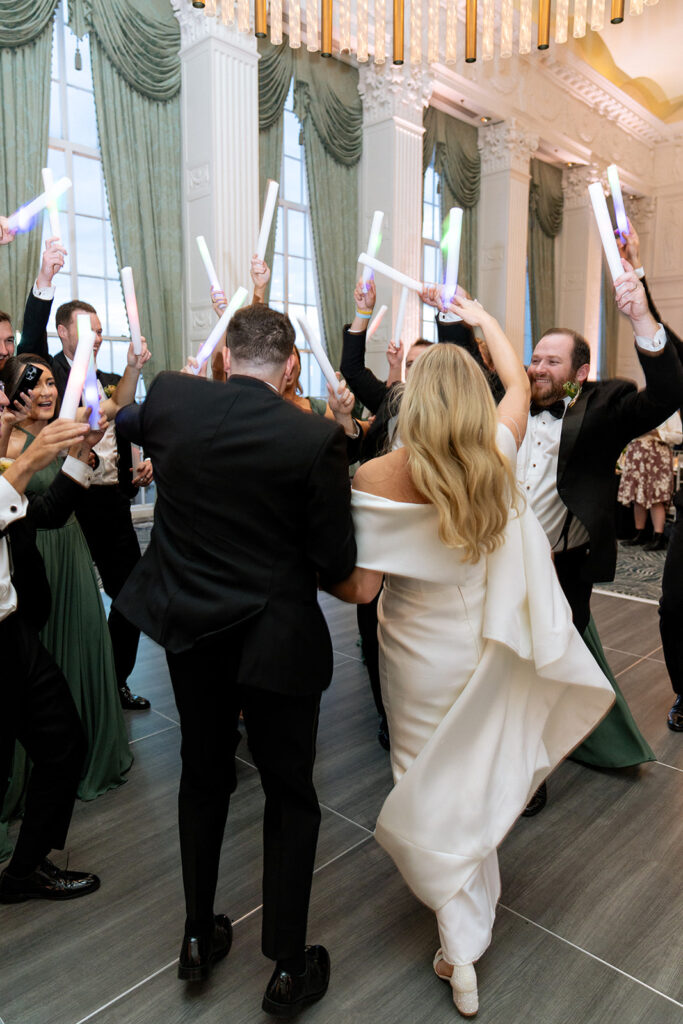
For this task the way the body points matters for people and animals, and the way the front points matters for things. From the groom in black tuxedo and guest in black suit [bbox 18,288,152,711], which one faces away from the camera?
the groom in black tuxedo

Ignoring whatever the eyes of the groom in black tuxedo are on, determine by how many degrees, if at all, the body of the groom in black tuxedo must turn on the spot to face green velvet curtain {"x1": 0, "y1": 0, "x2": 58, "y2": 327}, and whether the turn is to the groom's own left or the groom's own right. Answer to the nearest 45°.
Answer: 0° — they already face it

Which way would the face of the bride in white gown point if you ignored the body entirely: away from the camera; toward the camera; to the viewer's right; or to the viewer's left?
away from the camera

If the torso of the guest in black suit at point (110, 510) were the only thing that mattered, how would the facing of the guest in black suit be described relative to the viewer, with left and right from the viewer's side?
facing the viewer and to the right of the viewer

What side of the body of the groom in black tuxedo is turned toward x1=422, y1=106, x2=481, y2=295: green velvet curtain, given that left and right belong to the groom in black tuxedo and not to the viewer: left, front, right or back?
front

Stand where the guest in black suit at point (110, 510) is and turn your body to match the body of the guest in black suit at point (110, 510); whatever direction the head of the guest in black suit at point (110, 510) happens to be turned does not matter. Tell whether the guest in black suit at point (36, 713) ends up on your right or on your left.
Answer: on your right

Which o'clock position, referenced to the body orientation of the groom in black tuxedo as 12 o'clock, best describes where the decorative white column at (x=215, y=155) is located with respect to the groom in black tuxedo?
The decorative white column is roughly at 12 o'clock from the groom in black tuxedo.

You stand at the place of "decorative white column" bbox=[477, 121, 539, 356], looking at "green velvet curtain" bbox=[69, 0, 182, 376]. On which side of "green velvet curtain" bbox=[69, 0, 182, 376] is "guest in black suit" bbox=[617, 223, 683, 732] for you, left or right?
left

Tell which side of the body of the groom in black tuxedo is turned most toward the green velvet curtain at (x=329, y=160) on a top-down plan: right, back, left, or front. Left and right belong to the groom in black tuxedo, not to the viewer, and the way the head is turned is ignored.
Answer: front

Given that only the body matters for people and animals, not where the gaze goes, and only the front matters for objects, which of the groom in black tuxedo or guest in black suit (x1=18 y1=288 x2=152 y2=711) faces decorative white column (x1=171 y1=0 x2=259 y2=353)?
the groom in black tuxedo

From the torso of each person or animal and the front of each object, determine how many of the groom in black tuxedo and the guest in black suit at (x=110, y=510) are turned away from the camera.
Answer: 1

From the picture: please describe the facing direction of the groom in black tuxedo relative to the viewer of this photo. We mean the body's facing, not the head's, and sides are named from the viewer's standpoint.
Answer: facing away from the viewer
